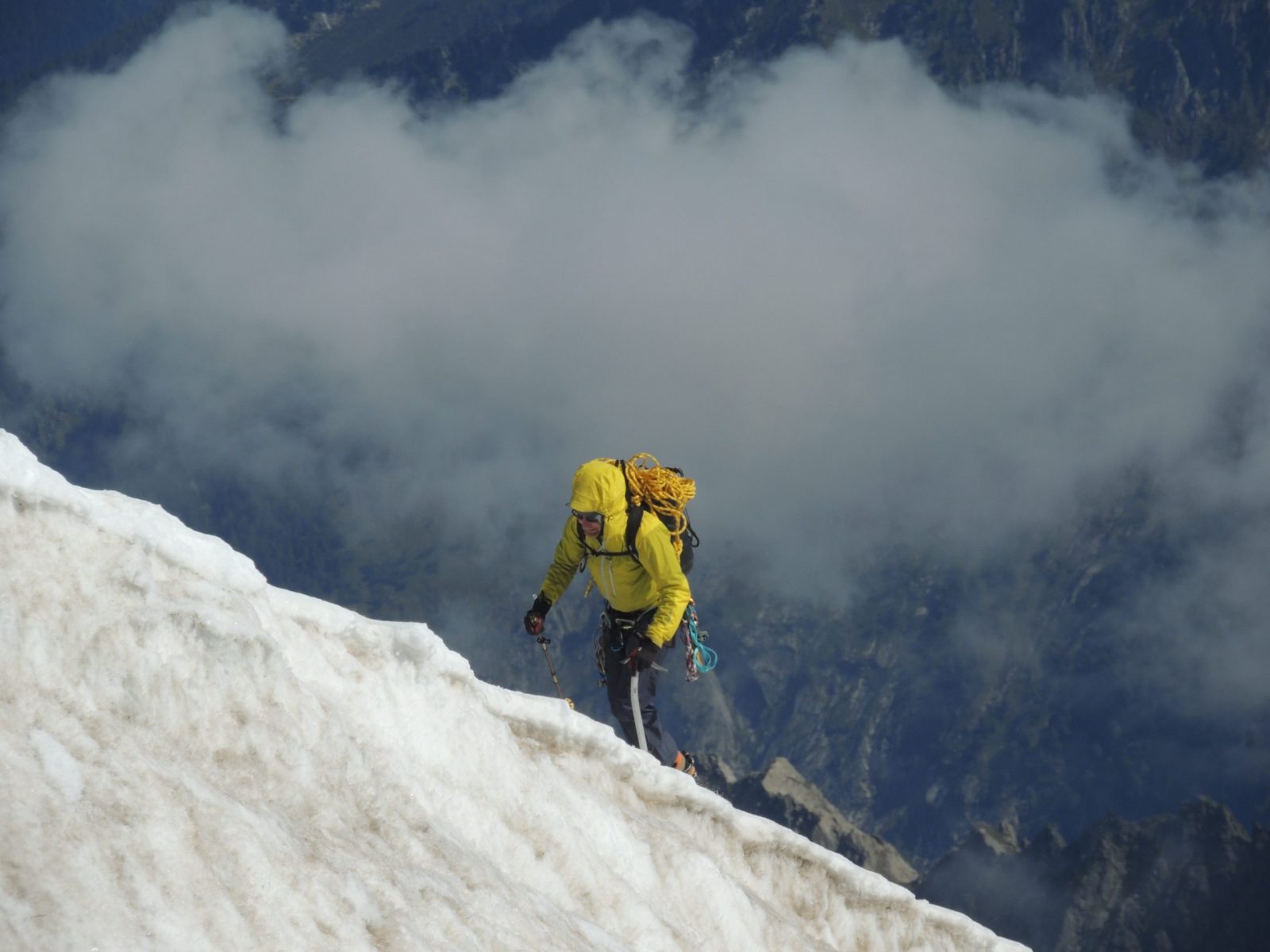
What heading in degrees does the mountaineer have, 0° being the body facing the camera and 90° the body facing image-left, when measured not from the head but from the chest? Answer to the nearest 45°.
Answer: approximately 45°
